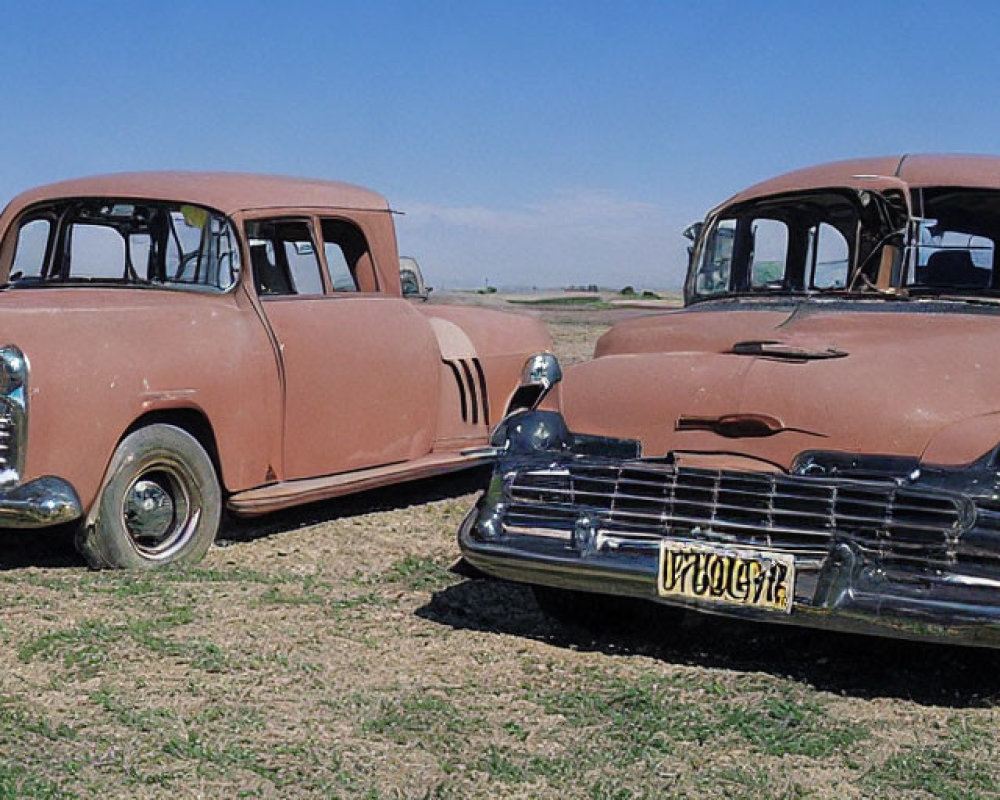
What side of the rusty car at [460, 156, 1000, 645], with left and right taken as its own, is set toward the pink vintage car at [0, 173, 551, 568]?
right

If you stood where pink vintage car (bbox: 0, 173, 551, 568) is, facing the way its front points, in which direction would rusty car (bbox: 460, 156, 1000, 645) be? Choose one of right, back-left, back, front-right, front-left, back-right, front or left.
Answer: left

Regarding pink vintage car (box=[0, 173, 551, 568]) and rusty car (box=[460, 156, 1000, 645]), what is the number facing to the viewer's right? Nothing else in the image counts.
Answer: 0

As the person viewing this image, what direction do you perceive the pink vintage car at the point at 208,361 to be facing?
facing the viewer and to the left of the viewer
